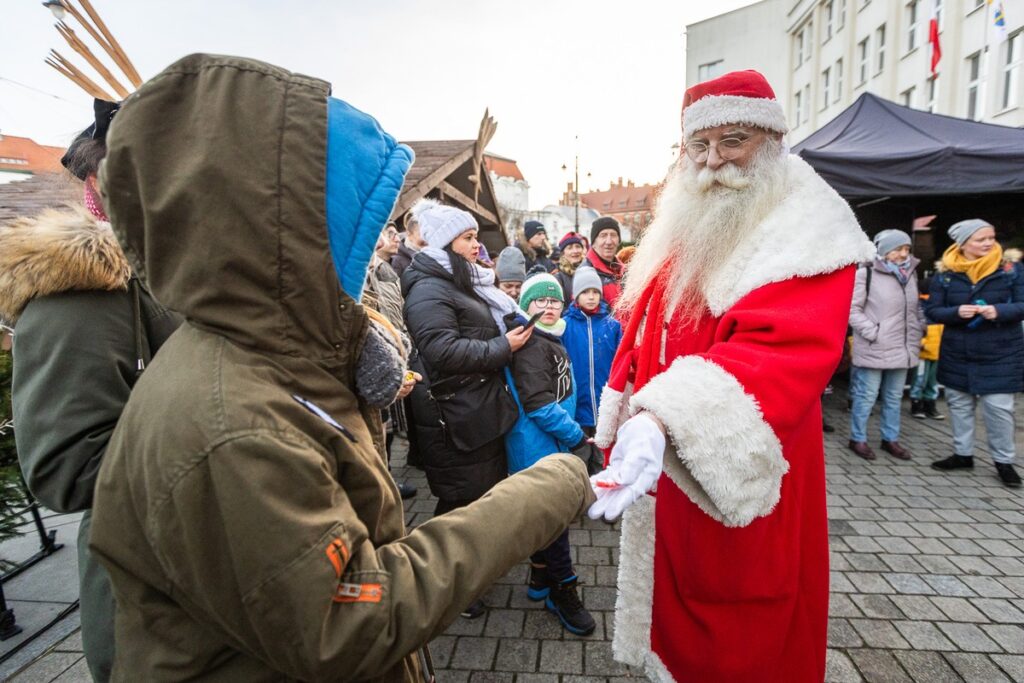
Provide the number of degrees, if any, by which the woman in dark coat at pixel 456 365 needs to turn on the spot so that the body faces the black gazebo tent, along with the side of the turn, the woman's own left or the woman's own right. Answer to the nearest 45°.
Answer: approximately 45° to the woman's own left

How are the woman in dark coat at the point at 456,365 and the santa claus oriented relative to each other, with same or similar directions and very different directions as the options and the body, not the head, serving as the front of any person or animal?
very different directions

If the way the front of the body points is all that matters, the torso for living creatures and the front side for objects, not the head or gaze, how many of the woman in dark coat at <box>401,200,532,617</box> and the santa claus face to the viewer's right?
1

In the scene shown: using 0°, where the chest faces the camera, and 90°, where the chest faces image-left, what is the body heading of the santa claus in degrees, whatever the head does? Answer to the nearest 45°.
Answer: approximately 45°

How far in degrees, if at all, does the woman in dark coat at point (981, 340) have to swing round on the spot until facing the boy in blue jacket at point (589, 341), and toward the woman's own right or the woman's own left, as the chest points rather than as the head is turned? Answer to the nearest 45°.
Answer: approximately 45° to the woman's own right

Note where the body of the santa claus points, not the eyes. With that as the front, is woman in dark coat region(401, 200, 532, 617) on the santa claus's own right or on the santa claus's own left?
on the santa claus's own right

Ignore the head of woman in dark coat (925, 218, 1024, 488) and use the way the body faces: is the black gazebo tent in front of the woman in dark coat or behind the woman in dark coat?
behind

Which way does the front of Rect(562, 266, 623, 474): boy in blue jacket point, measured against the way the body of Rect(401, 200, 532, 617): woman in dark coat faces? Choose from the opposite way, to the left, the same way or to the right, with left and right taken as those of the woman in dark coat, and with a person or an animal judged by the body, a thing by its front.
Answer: to the right

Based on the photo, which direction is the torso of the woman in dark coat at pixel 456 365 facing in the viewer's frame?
to the viewer's right

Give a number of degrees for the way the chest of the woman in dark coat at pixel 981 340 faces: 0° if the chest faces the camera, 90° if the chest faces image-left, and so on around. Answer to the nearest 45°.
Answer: approximately 0°
